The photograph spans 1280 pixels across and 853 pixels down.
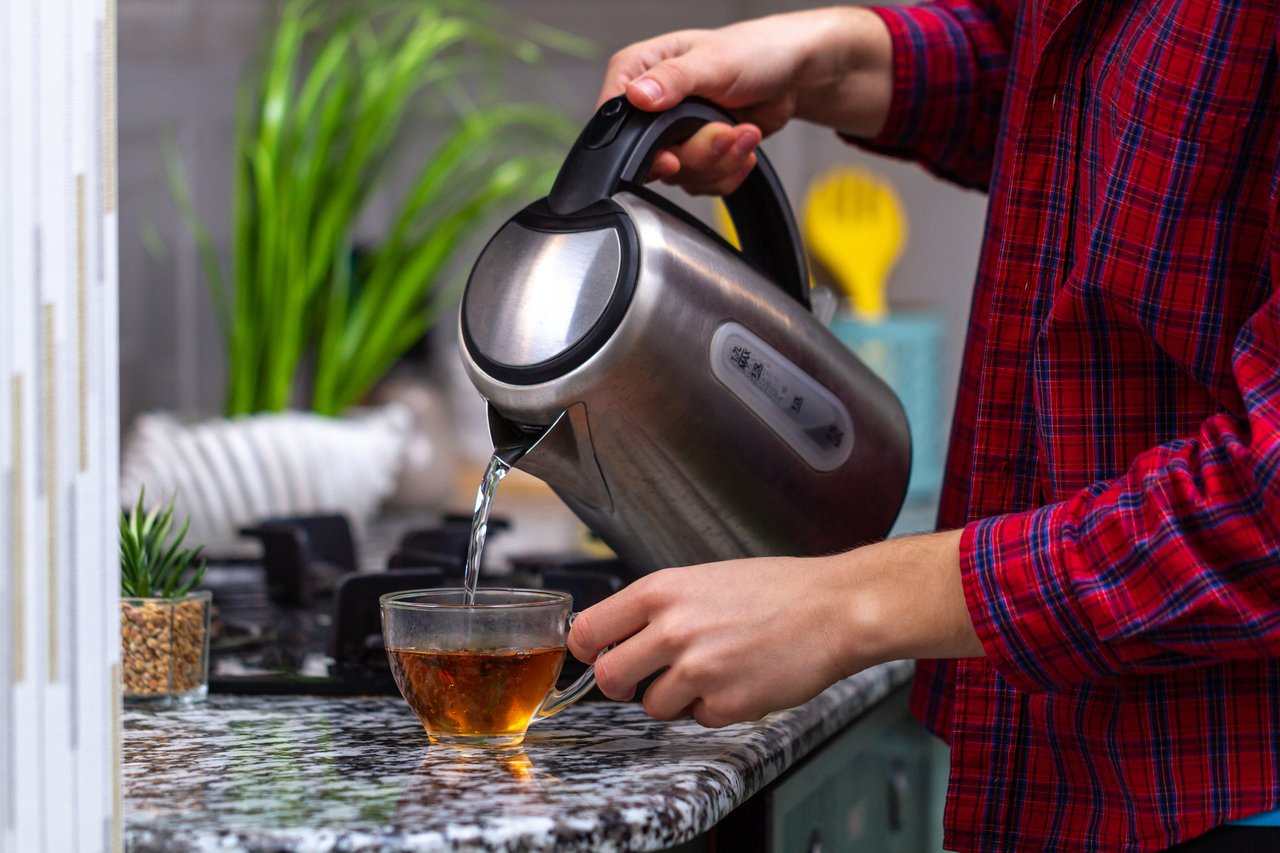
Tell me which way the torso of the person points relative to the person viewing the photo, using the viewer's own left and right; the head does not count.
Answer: facing the viewer and to the left of the viewer

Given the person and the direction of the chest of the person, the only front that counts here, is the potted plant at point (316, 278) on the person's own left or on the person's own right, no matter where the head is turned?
on the person's own right

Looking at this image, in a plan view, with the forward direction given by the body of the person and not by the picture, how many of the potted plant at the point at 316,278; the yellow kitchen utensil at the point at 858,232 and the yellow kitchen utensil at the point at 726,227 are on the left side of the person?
0

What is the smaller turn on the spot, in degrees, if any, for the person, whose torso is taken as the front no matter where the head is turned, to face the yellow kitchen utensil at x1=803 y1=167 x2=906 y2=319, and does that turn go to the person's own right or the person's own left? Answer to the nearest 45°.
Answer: approximately 135° to the person's own right
